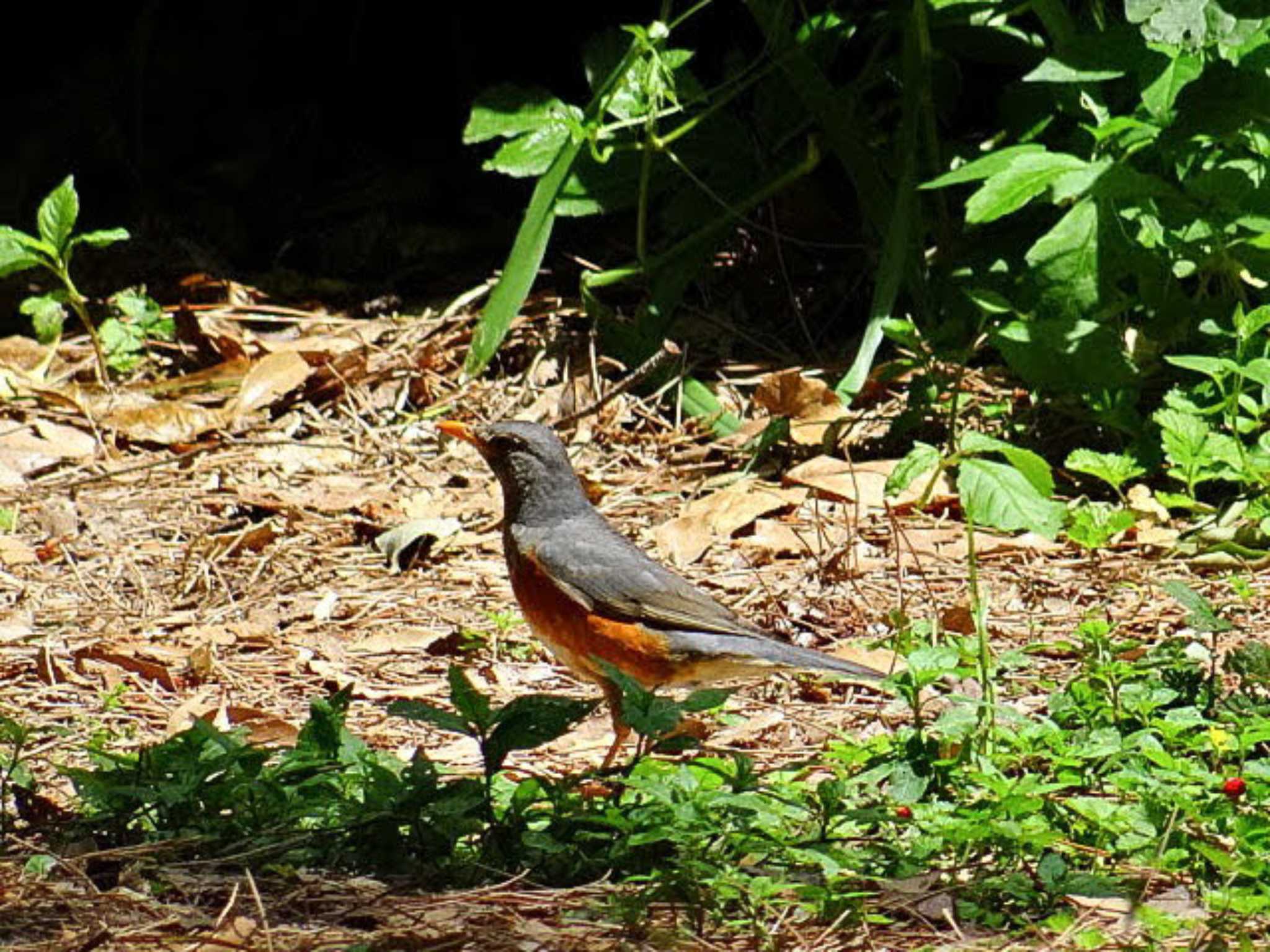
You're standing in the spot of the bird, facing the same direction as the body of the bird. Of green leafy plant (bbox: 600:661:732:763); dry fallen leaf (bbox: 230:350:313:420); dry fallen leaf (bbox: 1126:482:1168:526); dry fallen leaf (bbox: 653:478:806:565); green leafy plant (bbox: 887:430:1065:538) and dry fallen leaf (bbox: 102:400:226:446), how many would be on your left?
1

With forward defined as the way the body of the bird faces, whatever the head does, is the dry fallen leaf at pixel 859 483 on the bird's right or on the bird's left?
on the bird's right

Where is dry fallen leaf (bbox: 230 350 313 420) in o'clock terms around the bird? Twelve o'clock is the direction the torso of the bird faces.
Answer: The dry fallen leaf is roughly at 2 o'clock from the bird.

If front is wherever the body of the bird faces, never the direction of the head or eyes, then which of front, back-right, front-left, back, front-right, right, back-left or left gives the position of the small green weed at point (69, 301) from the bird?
front-right

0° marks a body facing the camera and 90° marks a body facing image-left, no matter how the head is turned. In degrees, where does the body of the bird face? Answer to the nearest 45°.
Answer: approximately 90°

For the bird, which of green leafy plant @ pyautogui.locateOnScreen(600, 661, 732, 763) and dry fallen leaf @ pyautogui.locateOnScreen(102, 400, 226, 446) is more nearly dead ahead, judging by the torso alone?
the dry fallen leaf

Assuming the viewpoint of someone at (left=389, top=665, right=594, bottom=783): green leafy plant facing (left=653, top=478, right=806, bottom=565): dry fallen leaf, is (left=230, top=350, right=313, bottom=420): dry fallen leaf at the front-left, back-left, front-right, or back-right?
front-left

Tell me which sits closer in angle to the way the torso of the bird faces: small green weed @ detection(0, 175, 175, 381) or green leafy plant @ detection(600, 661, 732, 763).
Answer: the small green weed

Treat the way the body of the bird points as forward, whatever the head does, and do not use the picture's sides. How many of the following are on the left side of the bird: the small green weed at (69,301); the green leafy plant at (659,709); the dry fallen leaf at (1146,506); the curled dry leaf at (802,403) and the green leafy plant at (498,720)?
2

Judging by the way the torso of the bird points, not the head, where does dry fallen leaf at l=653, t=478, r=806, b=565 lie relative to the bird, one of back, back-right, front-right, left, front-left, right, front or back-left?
right

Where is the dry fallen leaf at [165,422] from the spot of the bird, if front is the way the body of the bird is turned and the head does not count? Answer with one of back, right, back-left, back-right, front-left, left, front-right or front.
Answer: front-right

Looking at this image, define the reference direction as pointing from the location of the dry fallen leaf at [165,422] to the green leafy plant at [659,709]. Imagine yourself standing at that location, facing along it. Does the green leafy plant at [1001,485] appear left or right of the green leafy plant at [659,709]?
left

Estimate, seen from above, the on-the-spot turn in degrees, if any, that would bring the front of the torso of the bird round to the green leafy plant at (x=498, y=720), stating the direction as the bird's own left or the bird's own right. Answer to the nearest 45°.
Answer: approximately 90° to the bird's own left

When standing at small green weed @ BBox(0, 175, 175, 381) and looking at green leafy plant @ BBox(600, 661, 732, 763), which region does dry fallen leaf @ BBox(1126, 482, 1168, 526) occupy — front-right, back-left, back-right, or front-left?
front-left

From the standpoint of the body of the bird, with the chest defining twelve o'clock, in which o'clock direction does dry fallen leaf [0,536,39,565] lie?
The dry fallen leaf is roughly at 1 o'clock from the bird.

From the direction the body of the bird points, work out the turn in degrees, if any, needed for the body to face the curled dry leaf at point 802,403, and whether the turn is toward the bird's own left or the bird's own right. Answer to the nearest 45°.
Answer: approximately 90° to the bird's own right

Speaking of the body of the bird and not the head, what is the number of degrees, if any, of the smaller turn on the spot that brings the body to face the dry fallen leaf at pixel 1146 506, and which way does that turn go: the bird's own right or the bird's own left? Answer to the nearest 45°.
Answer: approximately 135° to the bird's own right

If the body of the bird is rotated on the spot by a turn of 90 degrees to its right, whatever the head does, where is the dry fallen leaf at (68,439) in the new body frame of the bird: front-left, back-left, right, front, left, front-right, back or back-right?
front-left
